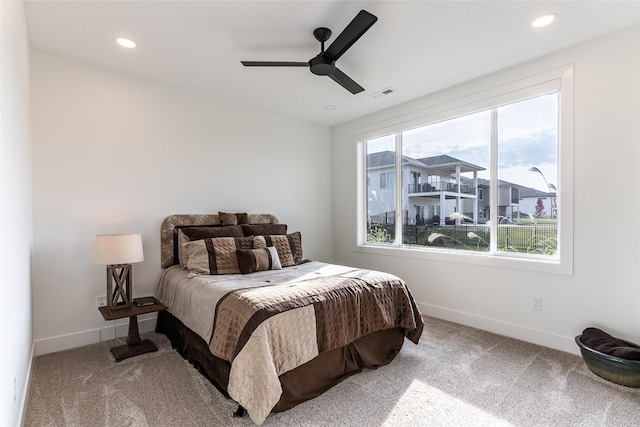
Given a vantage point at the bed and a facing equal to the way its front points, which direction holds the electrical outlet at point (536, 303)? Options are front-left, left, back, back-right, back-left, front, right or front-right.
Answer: front-left

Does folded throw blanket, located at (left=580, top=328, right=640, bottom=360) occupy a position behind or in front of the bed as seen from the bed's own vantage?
in front

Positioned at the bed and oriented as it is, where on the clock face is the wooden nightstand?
The wooden nightstand is roughly at 5 o'clock from the bed.

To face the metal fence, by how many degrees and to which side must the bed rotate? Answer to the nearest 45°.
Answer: approximately 45° to its left

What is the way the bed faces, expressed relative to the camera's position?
facing the viewer and to the right of the viewer

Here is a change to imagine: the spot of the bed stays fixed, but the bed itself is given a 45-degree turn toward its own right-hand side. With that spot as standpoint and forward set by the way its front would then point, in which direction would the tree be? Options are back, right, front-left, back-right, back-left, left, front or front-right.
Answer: left

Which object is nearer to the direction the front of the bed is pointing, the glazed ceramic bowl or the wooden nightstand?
the glazed ceramic bowl

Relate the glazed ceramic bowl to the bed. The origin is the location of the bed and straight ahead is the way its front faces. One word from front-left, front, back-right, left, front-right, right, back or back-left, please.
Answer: front-left

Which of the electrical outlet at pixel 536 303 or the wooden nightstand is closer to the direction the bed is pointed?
the electrical outlet
